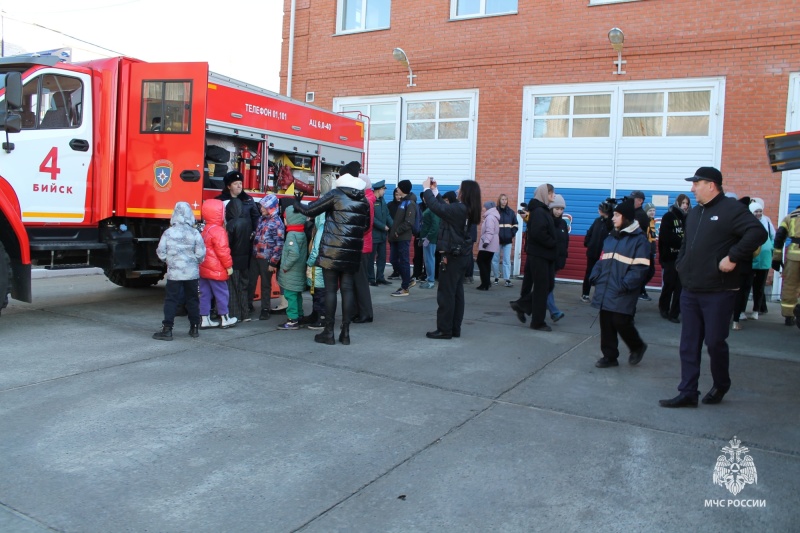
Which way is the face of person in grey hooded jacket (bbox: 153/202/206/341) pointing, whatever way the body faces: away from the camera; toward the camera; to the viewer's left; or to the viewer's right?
away from the camera

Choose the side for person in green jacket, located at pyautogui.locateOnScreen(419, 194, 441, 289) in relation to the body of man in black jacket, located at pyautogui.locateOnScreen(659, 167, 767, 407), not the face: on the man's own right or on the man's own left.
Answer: on the man's own right

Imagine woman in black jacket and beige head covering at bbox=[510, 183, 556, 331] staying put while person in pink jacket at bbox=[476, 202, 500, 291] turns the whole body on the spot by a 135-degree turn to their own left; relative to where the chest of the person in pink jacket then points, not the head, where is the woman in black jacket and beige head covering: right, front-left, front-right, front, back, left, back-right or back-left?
front-right

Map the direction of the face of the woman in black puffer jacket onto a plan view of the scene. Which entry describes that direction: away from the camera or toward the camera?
away from the camera

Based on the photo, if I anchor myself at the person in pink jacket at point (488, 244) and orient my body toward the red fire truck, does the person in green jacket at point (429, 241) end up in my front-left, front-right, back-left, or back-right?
front-right

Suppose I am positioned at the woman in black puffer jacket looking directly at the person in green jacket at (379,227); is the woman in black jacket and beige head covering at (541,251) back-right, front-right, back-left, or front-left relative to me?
front-right

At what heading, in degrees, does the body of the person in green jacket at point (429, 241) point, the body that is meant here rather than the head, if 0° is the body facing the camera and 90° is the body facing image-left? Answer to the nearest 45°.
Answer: approximately 90°

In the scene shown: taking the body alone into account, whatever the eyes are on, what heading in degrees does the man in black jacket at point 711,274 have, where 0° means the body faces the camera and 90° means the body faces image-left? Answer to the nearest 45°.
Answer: approximately 45°

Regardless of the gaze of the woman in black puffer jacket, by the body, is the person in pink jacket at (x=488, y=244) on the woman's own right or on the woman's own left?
on the woman's own right

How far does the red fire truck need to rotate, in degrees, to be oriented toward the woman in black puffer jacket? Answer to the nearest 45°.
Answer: approximately 90° to its left

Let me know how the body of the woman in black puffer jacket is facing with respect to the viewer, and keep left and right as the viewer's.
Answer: facing away from the viewer and to the left of the viewer

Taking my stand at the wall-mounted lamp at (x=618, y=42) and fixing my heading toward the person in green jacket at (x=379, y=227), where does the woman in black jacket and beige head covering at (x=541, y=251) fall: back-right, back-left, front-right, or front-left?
front-left
